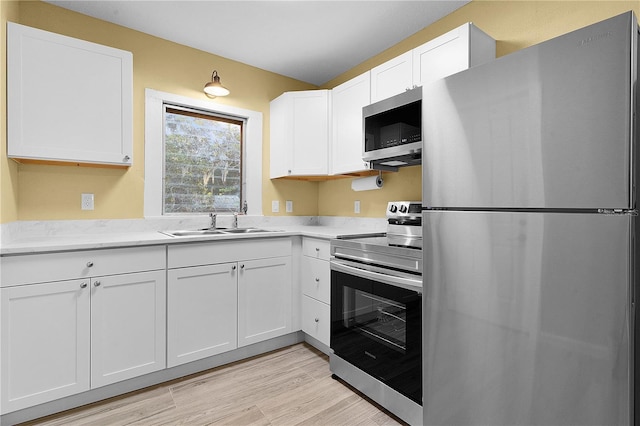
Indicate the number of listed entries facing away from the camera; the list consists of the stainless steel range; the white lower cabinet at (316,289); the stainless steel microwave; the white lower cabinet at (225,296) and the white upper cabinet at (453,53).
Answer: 0

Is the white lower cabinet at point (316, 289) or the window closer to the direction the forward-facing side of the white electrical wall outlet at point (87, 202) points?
the white lower cabinet

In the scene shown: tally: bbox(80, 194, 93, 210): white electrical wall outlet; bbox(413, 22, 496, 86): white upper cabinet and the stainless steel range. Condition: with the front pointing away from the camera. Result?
0

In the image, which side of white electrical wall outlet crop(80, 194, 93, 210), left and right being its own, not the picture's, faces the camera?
front

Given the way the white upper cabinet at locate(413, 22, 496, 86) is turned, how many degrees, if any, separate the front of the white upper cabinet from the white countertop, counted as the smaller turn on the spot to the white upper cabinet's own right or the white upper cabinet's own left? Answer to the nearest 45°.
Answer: approximately 45° to the white upper cabinet's own right

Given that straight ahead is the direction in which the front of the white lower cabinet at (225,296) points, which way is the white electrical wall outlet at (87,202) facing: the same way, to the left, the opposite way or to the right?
the same way

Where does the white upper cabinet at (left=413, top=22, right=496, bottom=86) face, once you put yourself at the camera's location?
facing the viewer and to the left of the viewer

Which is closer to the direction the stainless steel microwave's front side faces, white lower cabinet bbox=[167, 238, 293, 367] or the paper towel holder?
the white lower cabinet

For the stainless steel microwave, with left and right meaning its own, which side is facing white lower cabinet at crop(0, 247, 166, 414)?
front

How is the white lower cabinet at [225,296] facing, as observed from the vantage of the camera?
facing the viewer and to the right of the viewer

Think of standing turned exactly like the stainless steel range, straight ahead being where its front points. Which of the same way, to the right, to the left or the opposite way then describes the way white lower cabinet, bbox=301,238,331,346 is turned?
the same way

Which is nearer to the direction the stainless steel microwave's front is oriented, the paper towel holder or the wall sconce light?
the wall sconce light
